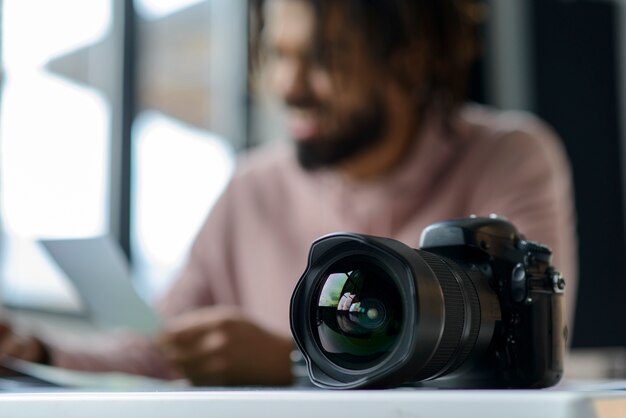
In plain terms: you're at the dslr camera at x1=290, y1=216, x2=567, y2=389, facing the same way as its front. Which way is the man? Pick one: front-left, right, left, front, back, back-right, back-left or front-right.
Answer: back-right

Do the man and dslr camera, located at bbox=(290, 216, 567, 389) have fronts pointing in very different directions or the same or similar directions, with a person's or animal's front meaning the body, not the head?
same or similar directions

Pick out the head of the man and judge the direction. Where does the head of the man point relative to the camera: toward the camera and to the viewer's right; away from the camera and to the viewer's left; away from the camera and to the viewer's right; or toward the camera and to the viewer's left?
toward the camera and to the viewer's left

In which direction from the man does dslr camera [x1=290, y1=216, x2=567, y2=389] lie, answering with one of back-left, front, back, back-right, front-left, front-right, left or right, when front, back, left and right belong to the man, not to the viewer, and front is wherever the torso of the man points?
front-left

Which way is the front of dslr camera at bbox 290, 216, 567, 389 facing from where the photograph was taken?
facing the viewer and to the left of the viewer

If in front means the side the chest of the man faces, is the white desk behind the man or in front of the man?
in front

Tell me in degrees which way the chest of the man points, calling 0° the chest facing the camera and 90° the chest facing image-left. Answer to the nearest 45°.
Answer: approximately 45°
